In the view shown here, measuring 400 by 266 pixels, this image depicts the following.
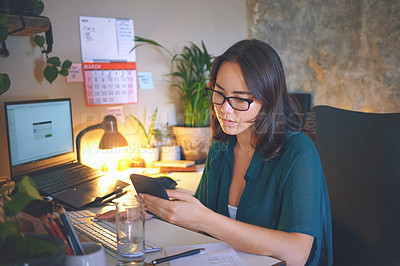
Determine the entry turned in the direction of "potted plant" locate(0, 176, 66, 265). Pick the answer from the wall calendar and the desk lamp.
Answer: the wall calendar

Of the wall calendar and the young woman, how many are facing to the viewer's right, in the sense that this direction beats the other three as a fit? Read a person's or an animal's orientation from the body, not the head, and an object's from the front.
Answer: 0

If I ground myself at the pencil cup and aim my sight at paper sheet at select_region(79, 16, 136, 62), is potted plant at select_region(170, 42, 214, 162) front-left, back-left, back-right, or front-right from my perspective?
front-right

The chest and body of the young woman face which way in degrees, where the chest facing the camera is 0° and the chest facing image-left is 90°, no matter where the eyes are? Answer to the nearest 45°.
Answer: approximately 45°

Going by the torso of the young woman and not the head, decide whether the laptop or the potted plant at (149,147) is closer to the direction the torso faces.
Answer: the laptop

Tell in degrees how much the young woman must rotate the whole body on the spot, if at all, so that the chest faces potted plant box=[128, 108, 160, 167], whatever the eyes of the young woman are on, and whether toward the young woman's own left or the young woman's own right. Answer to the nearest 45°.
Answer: approximately 90° to the young woman's own right

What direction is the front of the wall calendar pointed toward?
toward the camera

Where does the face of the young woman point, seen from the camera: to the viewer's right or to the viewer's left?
to the viewer's left

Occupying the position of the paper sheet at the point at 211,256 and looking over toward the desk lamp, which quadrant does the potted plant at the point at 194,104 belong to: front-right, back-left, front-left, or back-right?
front-right
